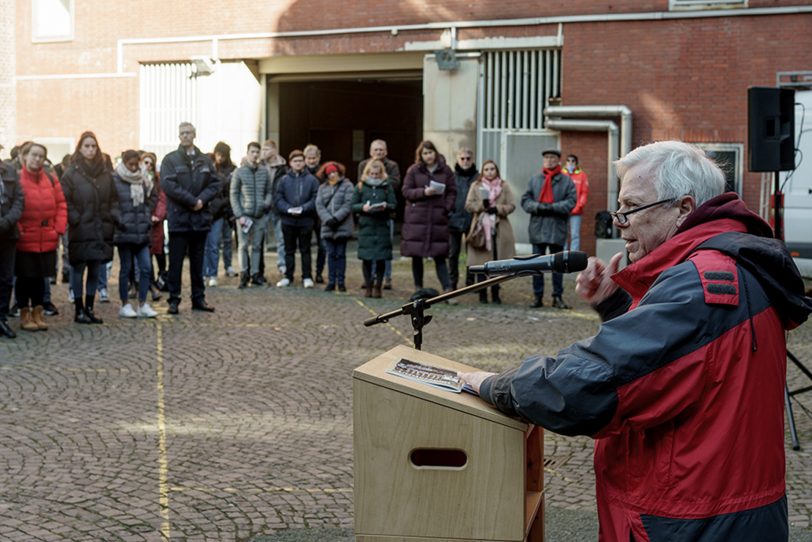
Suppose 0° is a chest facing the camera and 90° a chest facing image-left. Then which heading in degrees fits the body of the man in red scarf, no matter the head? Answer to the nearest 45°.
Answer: approximately 0°

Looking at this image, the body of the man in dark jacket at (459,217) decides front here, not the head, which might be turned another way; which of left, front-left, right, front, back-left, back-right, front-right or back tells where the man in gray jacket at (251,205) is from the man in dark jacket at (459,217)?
right

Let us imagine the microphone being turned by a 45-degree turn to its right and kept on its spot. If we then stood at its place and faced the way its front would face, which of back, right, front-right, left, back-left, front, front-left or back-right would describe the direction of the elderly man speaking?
front

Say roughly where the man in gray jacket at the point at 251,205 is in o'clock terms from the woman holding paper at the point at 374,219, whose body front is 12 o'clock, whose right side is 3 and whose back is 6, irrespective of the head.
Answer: The man in gray jacket is roughly at 4 o'clock from the woman holding paper.

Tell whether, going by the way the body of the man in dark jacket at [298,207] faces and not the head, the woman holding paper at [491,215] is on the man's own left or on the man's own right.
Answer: on the man's own left

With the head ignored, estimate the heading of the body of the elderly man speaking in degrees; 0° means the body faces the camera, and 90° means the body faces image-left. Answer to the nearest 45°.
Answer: approximately 90°

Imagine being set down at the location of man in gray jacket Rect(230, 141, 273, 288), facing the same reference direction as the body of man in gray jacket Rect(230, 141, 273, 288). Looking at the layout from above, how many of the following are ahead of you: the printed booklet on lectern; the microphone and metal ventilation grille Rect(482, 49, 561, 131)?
2

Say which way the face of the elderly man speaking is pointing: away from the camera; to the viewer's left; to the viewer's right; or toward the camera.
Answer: to the viewer's left

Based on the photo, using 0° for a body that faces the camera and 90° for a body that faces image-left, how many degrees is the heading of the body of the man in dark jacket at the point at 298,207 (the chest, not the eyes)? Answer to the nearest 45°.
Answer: approximately 0°

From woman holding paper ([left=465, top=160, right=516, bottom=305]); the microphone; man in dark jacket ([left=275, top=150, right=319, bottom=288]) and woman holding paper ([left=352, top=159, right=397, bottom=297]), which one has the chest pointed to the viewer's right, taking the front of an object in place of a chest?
the microphone

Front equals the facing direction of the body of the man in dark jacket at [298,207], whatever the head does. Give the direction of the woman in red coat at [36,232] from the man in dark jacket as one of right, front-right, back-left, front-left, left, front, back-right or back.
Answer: front-right

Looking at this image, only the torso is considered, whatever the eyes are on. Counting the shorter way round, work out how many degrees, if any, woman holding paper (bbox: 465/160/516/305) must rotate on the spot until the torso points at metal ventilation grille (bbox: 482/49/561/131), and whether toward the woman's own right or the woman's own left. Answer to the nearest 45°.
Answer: approximately 180°

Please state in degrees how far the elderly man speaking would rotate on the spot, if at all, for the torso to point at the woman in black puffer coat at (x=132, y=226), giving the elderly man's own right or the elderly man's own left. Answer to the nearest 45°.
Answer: approximately 45° to the elderly man's own right

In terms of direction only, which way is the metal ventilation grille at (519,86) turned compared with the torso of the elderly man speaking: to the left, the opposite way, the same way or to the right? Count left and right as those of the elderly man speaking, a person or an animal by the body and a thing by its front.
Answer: to the left

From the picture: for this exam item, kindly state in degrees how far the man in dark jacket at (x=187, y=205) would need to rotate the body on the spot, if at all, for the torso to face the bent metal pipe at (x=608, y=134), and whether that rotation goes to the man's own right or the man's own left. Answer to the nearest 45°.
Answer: approximately 90° to the man's own left
